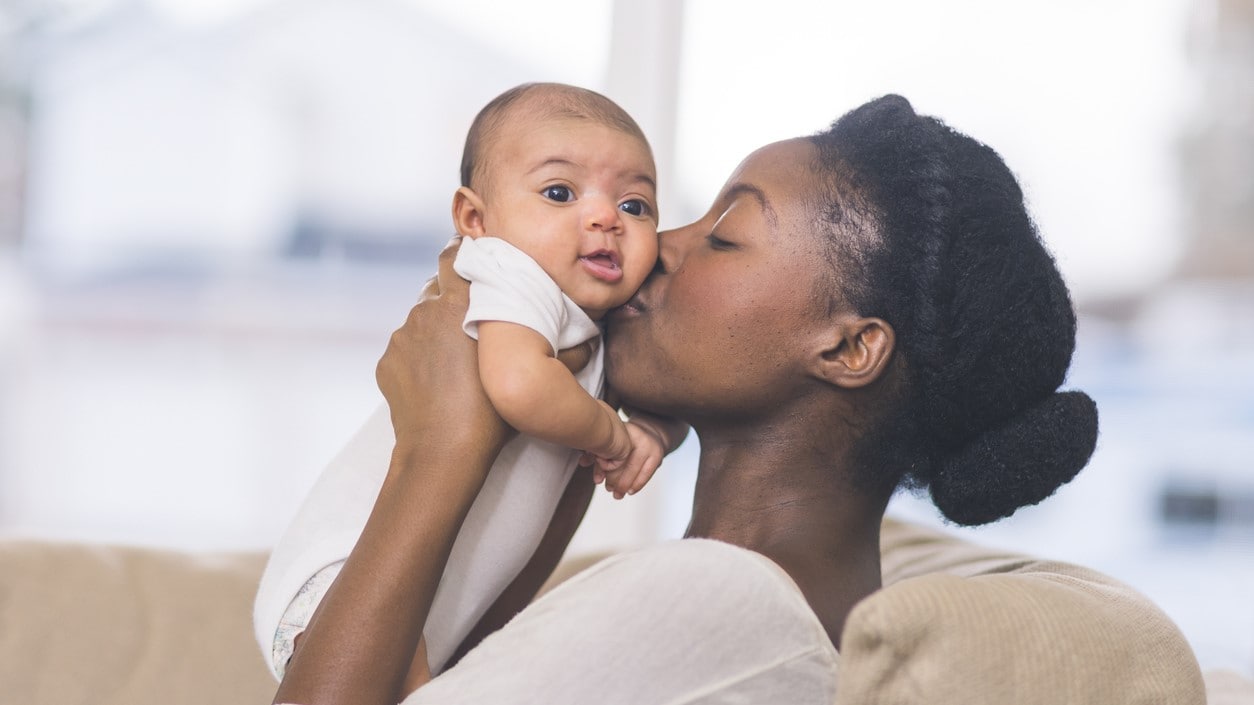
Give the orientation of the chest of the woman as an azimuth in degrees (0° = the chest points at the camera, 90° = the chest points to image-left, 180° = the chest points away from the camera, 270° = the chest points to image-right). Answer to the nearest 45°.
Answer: approximately 90°

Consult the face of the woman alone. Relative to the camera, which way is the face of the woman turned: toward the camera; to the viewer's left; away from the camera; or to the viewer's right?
to the viewer's left
